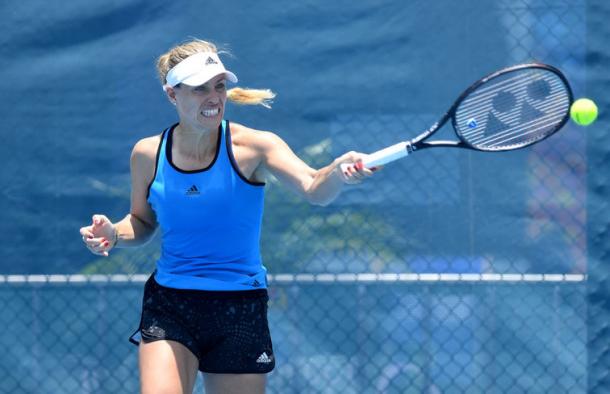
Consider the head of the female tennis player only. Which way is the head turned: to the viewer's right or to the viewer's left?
to the viewer's right

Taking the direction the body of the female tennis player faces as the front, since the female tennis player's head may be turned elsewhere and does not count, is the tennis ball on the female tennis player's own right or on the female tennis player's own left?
on the female tennis player's own left

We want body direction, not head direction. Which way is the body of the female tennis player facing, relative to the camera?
toward the camera
